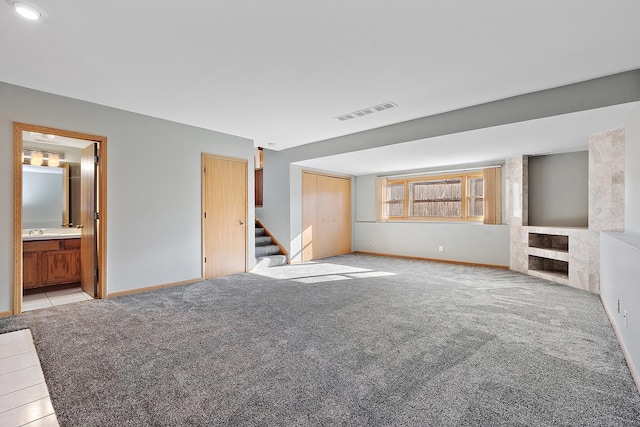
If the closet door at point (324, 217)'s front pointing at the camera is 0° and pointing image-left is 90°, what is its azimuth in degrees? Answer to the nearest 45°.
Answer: approximately 315°

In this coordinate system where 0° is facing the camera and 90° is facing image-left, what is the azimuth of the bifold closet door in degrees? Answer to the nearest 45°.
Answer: approximately 315°

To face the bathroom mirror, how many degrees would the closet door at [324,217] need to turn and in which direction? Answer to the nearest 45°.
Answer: approximately 90° to its right

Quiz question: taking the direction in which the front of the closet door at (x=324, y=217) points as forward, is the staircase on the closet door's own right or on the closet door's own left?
on the closet door's own right

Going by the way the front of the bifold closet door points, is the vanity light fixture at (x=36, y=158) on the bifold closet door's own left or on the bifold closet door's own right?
on the bifold closet door's own right

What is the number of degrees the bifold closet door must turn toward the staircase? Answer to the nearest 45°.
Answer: approximately 90° to its right

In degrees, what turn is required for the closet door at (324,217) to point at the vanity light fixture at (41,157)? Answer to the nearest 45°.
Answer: approximately 90° to its right

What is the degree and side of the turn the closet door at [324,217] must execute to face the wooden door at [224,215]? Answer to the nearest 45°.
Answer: approximately 90° to its right
